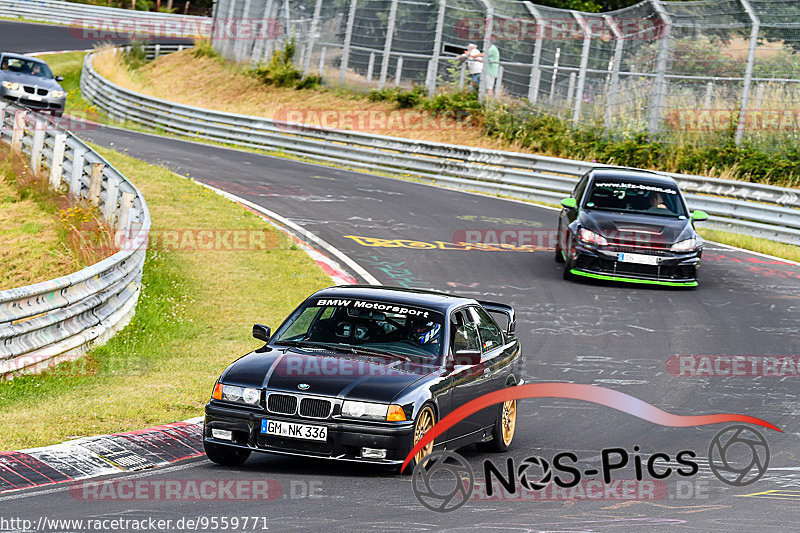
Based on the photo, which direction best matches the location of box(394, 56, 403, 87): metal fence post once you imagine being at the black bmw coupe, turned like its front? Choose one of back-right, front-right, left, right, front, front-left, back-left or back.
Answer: back-right

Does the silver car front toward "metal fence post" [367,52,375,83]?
no

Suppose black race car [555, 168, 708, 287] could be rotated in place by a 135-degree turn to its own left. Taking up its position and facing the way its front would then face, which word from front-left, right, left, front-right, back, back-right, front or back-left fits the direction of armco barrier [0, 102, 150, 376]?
back

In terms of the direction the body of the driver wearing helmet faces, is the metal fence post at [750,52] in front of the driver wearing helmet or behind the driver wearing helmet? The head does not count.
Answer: behind

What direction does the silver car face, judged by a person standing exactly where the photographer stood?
facing the viewer and to the right of the viewer

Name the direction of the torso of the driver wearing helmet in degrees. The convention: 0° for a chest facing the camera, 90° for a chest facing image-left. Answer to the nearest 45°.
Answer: approximately 45°

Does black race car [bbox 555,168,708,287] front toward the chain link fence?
no

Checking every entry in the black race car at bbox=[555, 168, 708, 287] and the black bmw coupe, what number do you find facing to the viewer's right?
0

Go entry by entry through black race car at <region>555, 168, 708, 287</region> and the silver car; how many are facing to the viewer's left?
0

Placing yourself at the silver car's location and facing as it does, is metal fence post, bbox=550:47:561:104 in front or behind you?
in front

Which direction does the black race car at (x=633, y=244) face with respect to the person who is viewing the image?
facing the viewer

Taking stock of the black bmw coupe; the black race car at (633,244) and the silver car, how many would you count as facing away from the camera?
0

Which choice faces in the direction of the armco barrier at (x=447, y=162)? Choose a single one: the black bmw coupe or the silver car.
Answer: the silver car

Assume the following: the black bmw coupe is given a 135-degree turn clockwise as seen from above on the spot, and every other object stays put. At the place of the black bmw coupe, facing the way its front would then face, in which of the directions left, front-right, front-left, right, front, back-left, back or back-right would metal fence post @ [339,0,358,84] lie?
front

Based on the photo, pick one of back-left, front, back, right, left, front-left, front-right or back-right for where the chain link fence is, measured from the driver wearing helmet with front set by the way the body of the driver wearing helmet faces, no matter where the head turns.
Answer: back-right
